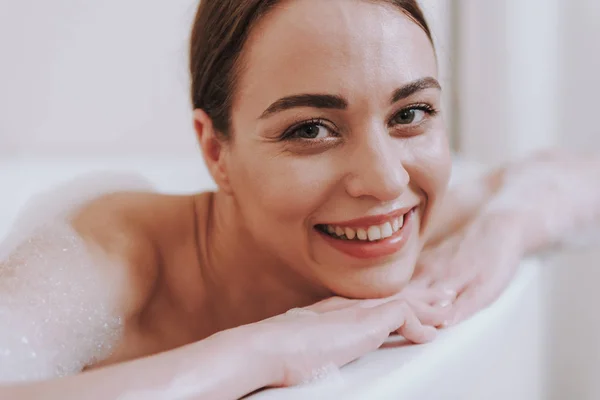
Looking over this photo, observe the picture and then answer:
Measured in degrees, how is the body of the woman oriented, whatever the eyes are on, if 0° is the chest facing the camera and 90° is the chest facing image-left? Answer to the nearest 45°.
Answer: approximately 315°
